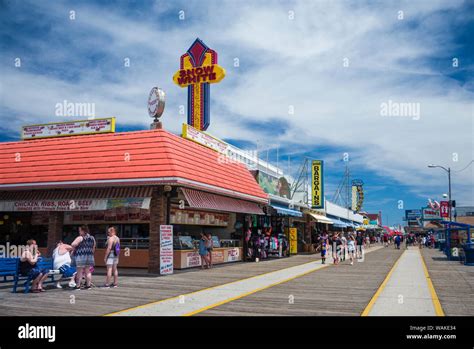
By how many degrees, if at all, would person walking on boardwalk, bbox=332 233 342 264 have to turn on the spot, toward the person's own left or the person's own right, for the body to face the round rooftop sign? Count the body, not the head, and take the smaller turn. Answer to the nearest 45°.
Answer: approximately 45° to the person's own right

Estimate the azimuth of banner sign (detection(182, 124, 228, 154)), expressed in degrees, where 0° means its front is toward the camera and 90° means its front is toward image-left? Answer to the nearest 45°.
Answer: approximately 315°

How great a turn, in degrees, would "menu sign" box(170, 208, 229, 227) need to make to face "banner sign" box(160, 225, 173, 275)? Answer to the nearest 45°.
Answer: approximately 45° to its right

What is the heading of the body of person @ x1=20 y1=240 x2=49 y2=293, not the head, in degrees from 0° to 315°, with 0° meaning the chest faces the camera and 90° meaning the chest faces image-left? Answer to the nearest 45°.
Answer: approximately 270°

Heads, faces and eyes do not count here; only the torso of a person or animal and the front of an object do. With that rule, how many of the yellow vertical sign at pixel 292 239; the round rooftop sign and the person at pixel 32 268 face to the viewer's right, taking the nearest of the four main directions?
1

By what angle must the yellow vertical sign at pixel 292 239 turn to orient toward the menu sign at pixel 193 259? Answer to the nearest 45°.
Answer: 0° — it already faces it
